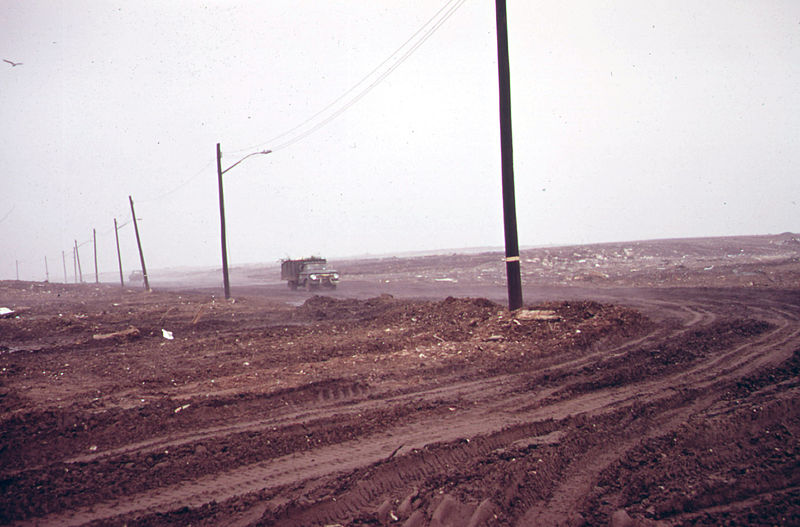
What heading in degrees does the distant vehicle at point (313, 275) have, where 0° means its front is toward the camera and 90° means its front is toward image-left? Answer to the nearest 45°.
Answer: approximately 315°

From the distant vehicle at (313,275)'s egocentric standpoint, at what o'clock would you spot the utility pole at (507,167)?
The utility pole is roughly at 1 o'clock from the distant vehicle.
